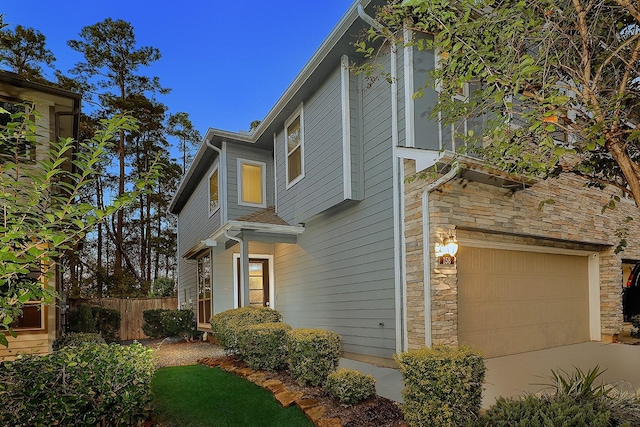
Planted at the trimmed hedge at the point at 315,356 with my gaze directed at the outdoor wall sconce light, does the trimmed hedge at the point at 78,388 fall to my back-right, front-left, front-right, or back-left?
back-right

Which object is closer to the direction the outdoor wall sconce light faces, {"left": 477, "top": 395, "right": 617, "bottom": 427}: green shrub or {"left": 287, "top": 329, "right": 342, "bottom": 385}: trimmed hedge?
the green shrub

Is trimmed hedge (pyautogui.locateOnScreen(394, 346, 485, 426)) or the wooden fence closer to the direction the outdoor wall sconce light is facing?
the trimmed hedge

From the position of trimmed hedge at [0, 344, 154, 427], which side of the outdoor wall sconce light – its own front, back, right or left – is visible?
right
